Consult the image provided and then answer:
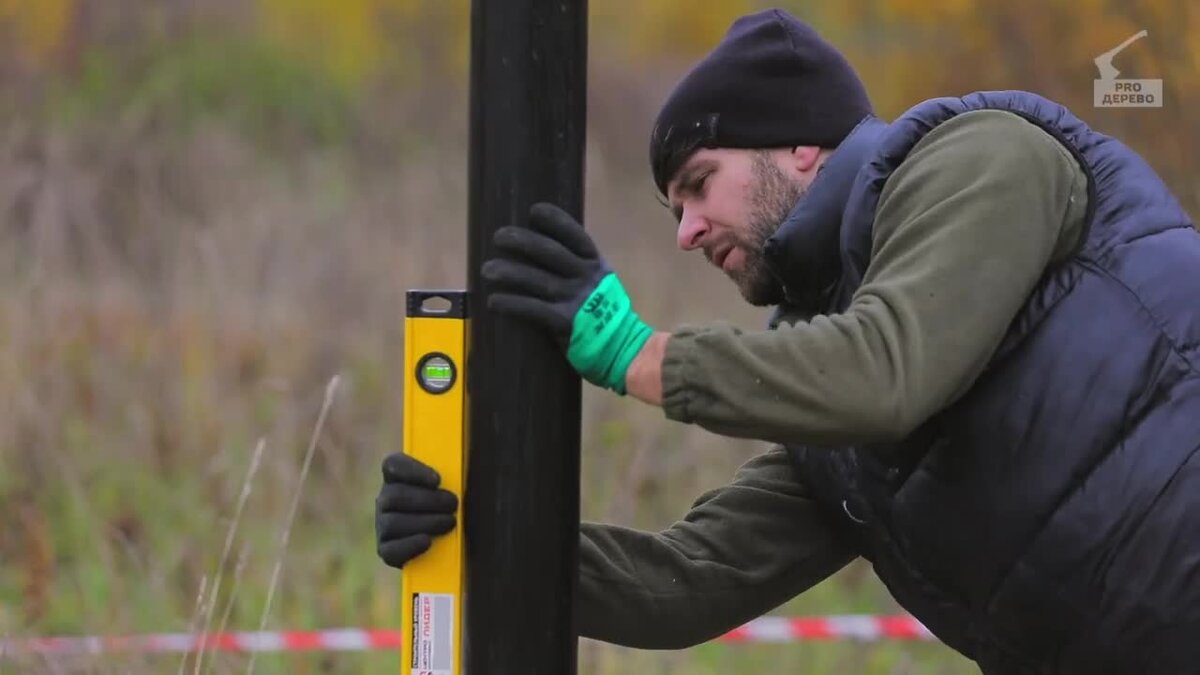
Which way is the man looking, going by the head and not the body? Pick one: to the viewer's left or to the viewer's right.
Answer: to the viewer's left

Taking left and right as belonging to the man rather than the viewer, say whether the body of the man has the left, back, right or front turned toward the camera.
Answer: left

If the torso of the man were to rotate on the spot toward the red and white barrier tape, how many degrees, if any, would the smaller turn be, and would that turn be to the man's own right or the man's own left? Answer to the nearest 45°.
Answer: approximately 45° to the man's own right
